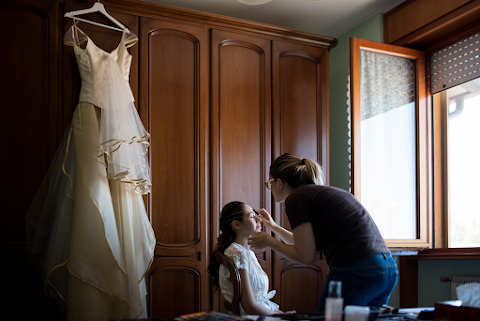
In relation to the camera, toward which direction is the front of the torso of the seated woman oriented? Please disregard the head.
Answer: to the viewer's right

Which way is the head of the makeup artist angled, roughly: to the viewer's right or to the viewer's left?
to the viewer's left

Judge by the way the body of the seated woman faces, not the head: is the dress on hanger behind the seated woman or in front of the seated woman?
behind

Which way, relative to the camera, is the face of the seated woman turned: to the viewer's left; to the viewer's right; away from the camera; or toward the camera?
to the viewer's right

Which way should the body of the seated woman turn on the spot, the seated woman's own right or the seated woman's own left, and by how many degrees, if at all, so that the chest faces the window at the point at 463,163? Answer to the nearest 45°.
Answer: approximately 45° to the seated woman's own left

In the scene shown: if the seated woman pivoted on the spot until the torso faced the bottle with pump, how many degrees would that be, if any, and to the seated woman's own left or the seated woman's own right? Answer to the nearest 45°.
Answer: approximately 90° to the seated woman's own right

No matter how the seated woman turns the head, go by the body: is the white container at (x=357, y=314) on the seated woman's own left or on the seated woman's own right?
on the seated woman's own right

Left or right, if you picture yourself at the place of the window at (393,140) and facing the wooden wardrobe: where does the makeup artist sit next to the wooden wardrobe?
left

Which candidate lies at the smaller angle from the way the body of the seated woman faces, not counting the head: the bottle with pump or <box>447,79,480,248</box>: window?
the window
